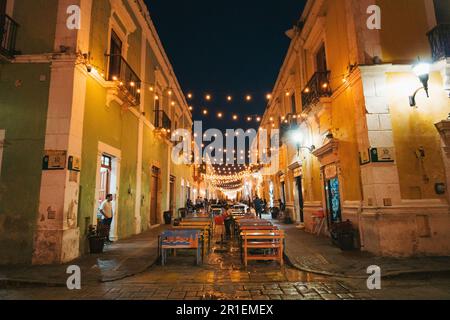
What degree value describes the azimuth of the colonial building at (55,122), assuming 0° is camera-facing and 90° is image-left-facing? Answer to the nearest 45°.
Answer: approximately 315°

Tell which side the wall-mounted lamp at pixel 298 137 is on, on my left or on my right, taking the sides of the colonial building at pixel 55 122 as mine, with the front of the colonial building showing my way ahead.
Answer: on my left

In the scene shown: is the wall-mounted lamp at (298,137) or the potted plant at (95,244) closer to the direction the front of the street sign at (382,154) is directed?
the potted plant
